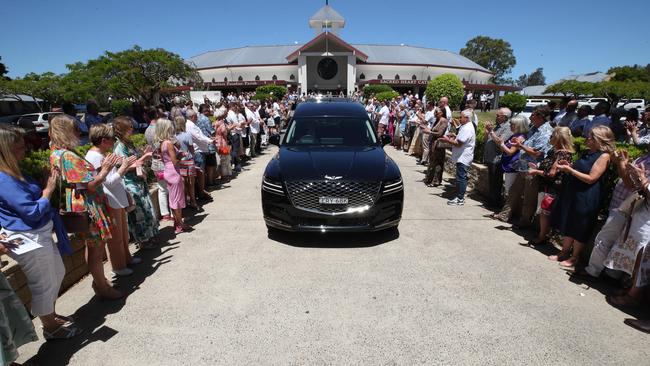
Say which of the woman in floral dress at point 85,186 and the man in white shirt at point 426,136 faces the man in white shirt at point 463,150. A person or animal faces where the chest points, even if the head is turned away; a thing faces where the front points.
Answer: the woman in floral dress

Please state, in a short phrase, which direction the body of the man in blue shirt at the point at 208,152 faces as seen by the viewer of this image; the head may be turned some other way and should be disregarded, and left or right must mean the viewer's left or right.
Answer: facing to the right of the viewer

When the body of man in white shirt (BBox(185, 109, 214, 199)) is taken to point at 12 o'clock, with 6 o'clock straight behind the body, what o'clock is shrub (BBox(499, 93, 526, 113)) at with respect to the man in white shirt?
The shrub is roughly at 11 o'clock from the man in white shirt.

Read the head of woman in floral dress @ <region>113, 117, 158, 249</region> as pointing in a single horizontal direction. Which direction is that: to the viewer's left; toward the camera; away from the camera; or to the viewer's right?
to the viewer's right

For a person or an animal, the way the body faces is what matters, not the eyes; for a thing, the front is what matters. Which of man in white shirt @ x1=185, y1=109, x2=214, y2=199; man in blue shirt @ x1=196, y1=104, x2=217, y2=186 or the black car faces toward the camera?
the black car

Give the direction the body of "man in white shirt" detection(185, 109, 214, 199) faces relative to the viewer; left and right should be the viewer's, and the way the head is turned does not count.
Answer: facing to the right of the viewer

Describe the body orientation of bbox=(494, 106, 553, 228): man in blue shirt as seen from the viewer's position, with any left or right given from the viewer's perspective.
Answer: facing to the left of the viewer

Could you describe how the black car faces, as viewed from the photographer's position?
facing the viewer

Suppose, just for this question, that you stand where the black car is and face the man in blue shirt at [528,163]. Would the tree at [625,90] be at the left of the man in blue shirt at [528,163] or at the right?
left

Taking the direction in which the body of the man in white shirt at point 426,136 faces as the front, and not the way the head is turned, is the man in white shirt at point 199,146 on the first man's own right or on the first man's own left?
on the first man's own left

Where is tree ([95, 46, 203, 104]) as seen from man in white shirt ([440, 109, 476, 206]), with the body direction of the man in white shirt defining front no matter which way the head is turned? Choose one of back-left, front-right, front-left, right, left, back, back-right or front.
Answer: front-right

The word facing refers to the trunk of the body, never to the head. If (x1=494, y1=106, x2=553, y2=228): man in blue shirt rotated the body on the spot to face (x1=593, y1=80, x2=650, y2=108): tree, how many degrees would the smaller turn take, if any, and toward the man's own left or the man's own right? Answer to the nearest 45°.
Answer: approximately 90° to the man's own right

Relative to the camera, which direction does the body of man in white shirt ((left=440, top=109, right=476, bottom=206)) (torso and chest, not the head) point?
to the viewer's left

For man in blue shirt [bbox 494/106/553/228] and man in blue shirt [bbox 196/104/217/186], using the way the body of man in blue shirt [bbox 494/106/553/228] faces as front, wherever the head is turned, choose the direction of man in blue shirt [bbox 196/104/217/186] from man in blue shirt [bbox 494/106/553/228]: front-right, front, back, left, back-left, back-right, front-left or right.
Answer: front

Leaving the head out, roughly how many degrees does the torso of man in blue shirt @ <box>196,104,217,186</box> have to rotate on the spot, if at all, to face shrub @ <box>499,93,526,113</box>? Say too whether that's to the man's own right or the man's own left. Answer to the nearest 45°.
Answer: approximately 45° to the man's own left

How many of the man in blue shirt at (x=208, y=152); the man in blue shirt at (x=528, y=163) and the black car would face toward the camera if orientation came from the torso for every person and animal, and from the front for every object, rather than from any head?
1
